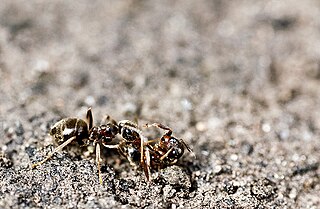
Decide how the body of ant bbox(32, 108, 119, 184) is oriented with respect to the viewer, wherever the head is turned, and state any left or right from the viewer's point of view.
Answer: facing to the right of the viewer

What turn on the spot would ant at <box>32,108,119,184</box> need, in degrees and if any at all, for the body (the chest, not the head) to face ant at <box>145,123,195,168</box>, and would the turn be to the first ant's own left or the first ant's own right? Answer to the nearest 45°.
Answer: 0° — it already faces it
